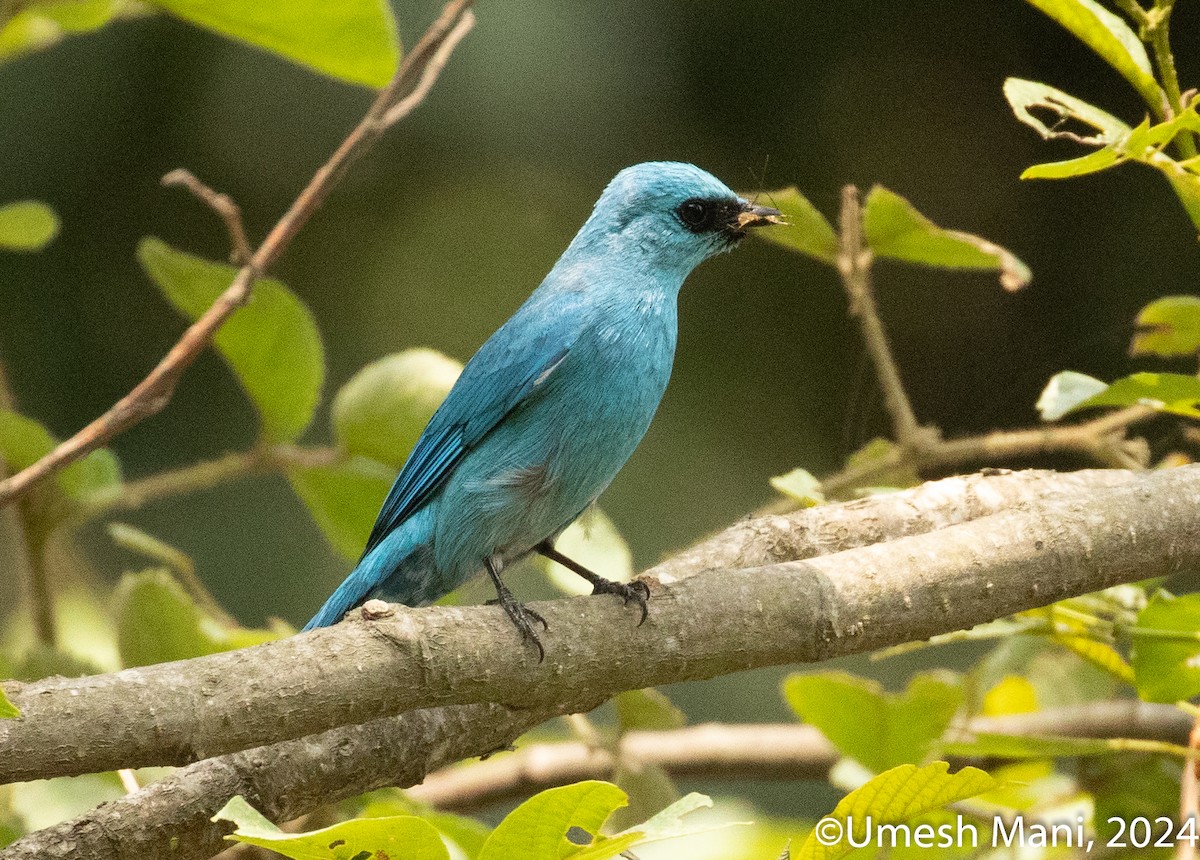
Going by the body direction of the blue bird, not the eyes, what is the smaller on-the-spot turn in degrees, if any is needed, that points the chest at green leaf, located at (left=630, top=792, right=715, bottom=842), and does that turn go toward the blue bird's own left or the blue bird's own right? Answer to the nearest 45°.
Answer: approximately 90° to the blue bird's own right

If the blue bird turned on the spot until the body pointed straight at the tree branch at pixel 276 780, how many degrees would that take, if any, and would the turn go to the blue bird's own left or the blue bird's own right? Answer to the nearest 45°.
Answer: approximately 180°

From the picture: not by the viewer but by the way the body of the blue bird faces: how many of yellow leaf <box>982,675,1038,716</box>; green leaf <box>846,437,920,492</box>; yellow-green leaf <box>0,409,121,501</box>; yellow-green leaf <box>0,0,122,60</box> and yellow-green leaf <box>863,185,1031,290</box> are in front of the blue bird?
3

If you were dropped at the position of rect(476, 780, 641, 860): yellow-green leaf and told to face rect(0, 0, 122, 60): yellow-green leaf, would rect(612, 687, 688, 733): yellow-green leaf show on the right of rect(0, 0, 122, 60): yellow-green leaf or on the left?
right

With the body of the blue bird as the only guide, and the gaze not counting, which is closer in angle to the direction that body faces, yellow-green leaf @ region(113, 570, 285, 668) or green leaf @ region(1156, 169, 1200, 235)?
the green leaf

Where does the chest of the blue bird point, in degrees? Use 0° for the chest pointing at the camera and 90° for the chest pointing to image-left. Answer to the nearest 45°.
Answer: approximately 270°

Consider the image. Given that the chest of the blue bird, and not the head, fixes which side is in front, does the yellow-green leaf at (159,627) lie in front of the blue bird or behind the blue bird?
behind

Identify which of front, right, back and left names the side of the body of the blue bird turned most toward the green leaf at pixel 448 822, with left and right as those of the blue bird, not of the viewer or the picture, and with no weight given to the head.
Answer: right

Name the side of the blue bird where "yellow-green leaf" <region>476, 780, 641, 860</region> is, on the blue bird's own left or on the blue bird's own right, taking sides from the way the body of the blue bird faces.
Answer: on the blue bird's own right

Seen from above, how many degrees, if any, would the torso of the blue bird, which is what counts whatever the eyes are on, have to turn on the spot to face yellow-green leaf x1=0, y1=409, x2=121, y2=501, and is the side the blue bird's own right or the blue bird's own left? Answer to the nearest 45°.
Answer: approximately 180°
